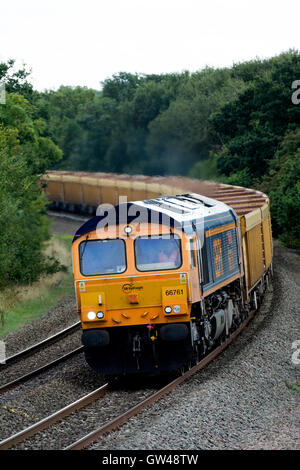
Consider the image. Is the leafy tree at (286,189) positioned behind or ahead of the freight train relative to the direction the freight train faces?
behind

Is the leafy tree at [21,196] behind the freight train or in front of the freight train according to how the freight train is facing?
behind

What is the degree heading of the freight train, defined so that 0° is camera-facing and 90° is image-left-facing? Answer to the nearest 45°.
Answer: approximately 0°
